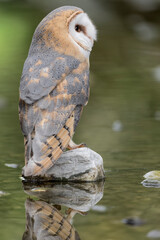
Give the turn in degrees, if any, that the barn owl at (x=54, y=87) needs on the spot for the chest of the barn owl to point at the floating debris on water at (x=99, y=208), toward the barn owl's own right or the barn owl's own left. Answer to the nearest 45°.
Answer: approximately 135° to the barn owl's own right

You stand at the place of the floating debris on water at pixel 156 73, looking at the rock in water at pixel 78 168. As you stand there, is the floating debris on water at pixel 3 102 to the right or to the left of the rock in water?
right

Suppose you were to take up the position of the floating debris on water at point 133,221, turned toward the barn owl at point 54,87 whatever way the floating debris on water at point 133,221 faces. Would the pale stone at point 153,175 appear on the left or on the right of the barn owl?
right

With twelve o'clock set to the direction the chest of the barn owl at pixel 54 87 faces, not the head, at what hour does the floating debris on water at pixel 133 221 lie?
The floating debris on water is roughly at 4 o'clock from the barn owl.

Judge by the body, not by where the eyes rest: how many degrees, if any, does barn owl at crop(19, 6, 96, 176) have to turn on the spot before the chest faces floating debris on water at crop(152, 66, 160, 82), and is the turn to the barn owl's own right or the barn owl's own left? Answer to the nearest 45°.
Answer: approximately 45° to the barn owl's own left

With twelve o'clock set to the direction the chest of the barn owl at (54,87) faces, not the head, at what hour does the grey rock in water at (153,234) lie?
The grey rock in water is roughly at 4 o'clock from the barn owl.

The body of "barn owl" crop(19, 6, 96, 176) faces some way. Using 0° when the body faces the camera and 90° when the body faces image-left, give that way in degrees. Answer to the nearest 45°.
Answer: approximately 225°

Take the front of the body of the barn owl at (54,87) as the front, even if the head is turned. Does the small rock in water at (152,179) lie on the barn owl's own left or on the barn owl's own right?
on the barn owl's own right

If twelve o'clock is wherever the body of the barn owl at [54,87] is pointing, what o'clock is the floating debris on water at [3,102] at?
The floating debris on water is roughly at 10 o'clock from the barn owl.
